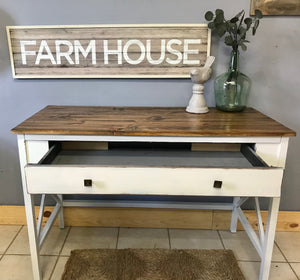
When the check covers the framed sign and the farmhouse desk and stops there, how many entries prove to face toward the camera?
2

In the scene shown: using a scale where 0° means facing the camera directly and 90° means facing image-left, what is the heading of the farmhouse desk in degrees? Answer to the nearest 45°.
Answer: approximately 0°

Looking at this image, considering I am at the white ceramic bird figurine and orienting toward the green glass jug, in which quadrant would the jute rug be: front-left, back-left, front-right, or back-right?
back-right

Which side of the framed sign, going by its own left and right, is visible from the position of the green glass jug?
left

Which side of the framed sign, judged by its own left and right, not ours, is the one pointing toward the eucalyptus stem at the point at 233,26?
left

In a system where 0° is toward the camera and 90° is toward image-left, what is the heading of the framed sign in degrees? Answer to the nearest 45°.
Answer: approximately 0°
